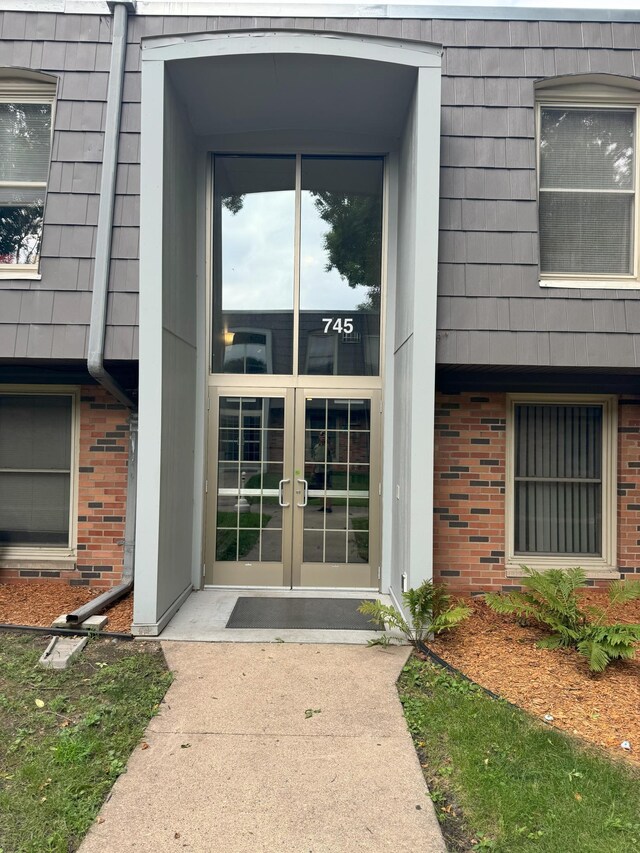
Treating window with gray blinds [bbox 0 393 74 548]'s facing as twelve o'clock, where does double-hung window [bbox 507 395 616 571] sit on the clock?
The double-hung window is roughly at 10 o'clock from the window with gray blinds.

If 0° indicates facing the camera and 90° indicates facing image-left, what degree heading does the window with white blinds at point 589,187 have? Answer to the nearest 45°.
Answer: approximately 0°

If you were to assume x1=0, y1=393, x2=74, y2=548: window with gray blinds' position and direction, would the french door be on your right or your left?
on your left

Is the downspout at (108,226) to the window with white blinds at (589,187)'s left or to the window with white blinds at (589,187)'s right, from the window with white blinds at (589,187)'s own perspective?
on its right
